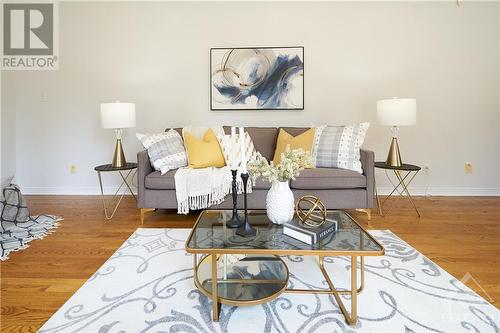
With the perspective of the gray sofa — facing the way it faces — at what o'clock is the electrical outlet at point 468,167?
The electrical outlet is roughly at 8 o'clock from the gray sofa.

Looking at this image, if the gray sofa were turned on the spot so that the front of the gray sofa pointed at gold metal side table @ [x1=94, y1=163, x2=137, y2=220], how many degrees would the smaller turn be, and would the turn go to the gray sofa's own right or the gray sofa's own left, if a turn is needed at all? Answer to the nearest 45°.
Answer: approximately 90° to the gray sofa's own right

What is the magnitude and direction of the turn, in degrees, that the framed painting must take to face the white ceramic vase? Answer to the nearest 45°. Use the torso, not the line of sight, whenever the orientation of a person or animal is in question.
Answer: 0° — it already faces it

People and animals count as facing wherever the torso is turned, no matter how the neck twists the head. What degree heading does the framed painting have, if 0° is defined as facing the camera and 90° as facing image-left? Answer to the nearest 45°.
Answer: approximately 0°

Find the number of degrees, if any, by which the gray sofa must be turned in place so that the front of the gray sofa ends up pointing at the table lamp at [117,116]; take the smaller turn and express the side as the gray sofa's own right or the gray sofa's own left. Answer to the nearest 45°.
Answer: approximately 90° to the gray sofa's own right

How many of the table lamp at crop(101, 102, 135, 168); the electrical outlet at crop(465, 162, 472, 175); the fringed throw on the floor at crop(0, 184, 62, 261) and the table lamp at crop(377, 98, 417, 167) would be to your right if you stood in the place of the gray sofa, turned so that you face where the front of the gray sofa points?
2

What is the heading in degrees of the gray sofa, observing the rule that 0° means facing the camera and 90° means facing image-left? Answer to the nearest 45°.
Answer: approximately 0°
